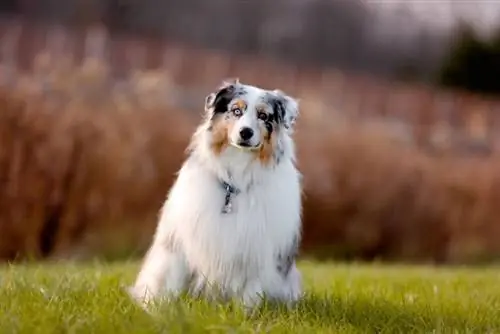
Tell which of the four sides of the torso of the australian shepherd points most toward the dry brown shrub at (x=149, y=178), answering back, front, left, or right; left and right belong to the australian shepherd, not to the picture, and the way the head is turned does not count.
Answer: back

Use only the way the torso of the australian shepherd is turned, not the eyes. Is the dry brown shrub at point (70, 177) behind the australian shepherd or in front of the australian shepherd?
behind

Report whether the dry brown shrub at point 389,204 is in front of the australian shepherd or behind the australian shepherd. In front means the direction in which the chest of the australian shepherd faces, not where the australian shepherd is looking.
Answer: behind
